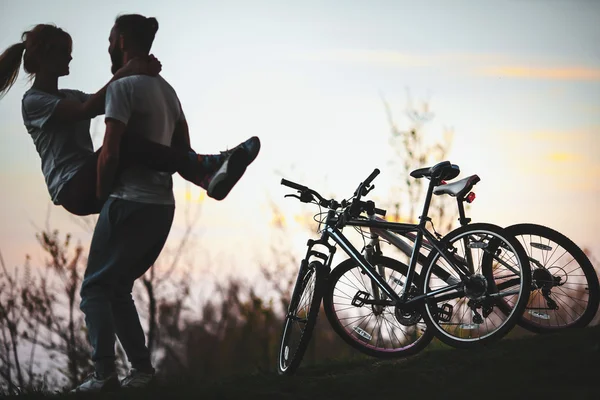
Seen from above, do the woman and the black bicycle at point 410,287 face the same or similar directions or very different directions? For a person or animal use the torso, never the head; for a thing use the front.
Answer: very different directions

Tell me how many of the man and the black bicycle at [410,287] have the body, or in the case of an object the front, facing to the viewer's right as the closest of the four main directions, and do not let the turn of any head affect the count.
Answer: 0

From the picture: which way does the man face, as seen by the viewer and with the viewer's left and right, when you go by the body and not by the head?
facing away from the viewer and to the left of the viewer

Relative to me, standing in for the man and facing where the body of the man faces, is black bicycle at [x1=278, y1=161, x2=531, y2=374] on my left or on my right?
on my right

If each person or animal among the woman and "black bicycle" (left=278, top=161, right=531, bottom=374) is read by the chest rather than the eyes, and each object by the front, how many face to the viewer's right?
1

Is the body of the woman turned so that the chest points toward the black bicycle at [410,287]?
yes

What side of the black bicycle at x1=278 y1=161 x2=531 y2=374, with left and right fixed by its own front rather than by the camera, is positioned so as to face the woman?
front

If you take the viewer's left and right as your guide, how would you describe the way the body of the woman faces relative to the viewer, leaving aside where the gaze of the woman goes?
facing to the right of the viewer

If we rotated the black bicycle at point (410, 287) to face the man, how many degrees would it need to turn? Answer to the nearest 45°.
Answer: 0° — it already faces them

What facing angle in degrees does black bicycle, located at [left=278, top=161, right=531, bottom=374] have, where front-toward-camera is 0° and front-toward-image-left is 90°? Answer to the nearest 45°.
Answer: approximately 45°

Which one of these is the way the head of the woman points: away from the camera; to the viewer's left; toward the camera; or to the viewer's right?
to the viewer's right
